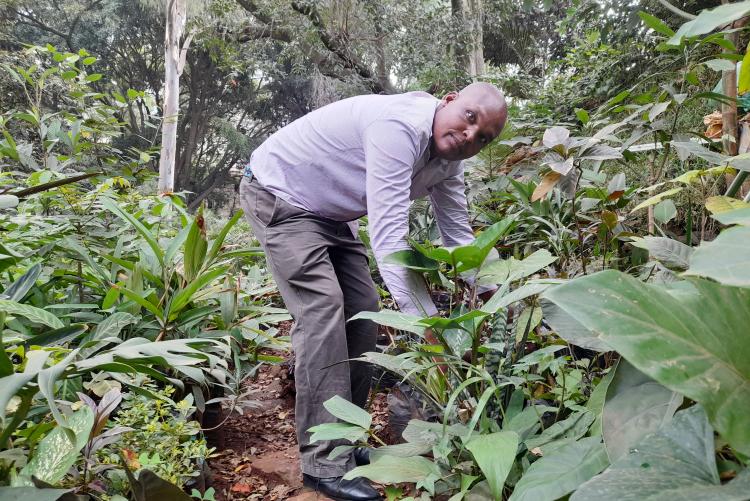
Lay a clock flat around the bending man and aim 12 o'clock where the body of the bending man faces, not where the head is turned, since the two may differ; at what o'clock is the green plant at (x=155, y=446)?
The green plant is roughly at 4 o'clock from the bending man.

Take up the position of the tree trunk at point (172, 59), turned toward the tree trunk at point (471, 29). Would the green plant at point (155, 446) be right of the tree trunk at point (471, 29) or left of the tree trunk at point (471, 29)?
right

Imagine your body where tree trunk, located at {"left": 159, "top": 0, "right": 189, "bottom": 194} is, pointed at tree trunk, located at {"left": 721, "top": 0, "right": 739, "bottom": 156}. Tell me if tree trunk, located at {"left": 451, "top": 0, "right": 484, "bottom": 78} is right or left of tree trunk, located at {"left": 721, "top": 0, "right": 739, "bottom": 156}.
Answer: left

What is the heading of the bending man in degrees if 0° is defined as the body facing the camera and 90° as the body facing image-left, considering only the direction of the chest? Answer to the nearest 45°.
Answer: approximately 270°

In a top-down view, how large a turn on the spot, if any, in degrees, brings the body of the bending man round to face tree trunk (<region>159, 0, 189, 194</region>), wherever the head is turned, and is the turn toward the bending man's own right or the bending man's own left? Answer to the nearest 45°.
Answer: approximately 90° to the bending man's own left

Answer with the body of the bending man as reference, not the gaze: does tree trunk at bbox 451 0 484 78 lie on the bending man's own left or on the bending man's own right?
on the bending man's own left
